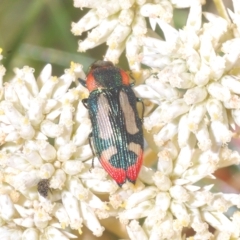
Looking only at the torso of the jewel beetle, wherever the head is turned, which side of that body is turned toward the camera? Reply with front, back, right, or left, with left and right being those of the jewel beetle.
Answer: back

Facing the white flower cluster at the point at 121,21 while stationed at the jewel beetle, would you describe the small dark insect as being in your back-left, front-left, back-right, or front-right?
back-left
